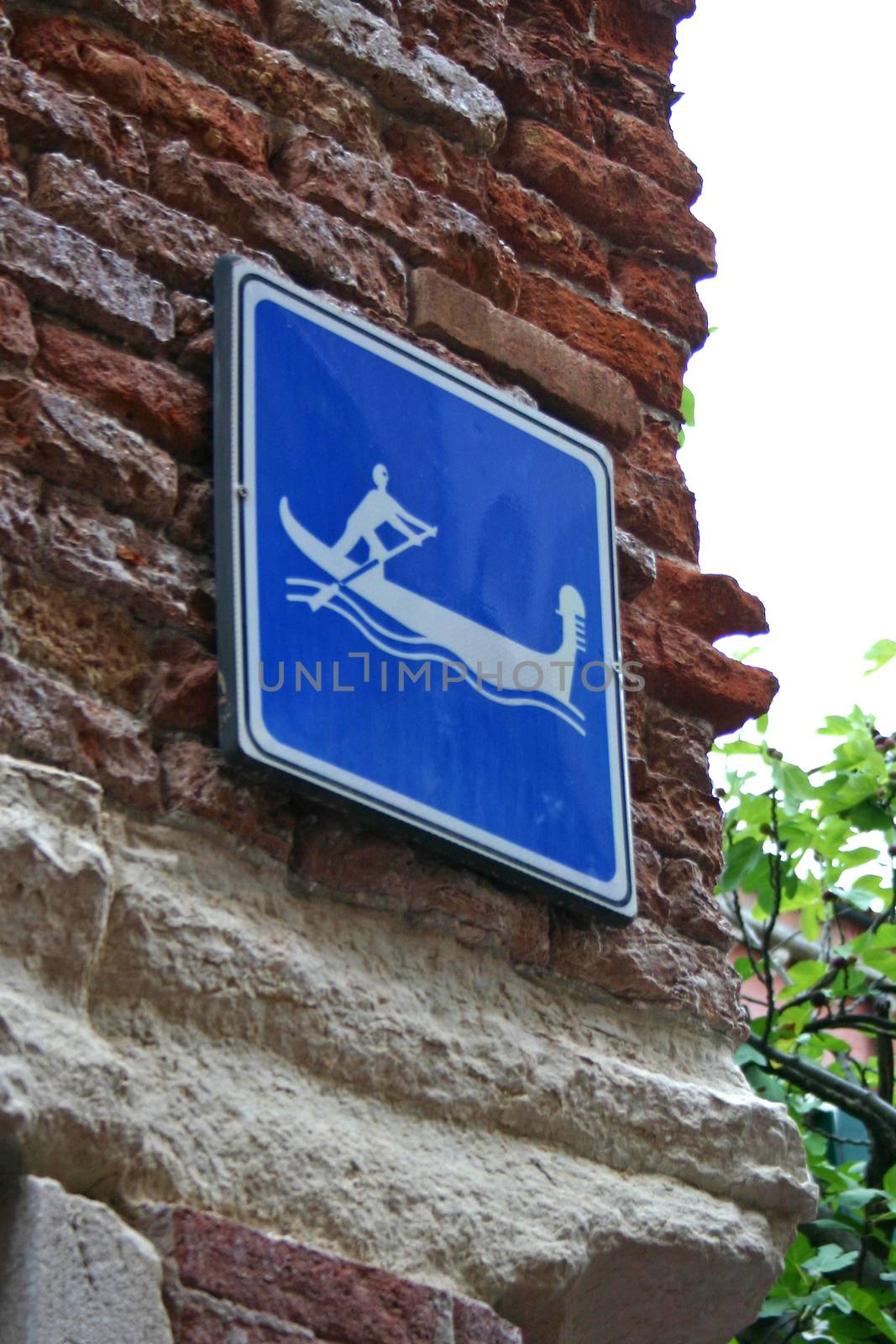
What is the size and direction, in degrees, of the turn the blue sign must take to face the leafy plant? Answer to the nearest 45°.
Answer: approximately 90° to its left
